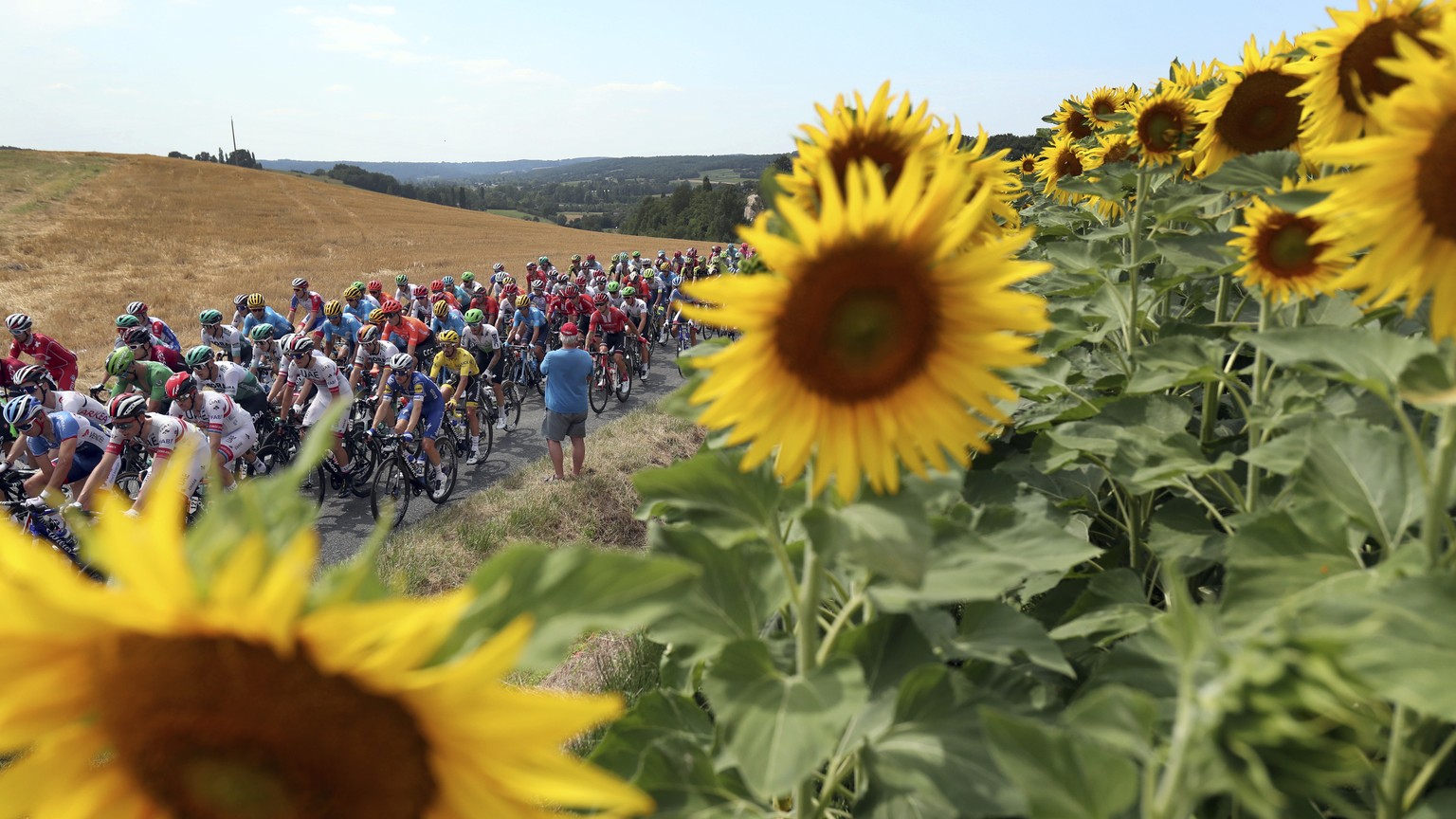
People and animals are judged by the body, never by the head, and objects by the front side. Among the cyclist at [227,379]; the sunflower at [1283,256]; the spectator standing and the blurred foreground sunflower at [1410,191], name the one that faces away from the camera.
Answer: the spectator standing

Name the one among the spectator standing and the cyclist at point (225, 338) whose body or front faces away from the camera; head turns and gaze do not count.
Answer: the spectator standing

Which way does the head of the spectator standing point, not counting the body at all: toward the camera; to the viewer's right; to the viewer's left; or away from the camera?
away from the camera

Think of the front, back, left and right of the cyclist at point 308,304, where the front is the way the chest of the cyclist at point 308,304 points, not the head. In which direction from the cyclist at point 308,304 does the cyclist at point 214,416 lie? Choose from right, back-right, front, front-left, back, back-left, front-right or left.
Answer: front-left

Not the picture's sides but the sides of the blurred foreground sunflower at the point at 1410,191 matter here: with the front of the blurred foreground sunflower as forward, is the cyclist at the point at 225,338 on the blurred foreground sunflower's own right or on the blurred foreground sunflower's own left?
on the blurred foreground sunflower's own right

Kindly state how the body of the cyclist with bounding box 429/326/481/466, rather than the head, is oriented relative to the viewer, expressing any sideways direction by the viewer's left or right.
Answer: facing the viewer and to the left of the viewer

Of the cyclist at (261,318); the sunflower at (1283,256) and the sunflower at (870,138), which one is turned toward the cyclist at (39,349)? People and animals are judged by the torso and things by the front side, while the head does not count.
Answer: the cyclist at (261,318)

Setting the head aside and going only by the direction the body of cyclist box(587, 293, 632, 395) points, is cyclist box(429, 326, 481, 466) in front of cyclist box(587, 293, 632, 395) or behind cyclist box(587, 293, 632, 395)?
in front

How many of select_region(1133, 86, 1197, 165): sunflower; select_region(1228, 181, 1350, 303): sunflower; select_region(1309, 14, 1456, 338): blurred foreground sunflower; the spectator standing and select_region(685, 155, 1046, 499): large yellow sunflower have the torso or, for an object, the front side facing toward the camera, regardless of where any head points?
4

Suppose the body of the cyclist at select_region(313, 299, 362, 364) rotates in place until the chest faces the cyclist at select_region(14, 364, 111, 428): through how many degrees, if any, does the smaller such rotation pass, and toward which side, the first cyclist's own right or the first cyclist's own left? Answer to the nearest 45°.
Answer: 0° — they already face them

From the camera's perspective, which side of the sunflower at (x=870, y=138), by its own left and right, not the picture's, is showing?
front

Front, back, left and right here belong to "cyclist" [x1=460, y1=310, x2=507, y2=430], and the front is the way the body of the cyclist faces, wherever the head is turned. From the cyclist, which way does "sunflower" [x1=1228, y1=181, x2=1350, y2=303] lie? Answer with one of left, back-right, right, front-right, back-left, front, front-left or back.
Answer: front-left

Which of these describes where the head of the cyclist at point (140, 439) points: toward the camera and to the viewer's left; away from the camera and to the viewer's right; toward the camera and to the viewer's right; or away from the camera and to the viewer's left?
toward the camera and to the viewer's left

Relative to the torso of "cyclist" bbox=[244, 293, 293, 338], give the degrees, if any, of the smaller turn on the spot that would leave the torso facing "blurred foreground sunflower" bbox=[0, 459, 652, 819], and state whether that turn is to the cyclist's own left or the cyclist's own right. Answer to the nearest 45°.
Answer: approximately 45° to the cyclist's own left

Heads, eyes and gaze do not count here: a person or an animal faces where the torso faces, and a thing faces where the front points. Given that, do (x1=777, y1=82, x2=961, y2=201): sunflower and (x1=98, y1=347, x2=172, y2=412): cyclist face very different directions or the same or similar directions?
same or similar directions

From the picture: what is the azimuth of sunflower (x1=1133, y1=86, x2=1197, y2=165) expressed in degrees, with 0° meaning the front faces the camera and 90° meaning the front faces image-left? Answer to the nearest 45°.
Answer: approximately 0°

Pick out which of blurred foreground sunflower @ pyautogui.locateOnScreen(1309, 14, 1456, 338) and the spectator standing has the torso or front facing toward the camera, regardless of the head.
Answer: the blurred foreground sunflower

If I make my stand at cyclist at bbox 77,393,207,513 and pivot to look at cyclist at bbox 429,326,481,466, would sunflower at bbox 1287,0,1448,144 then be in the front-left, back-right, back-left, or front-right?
back-right

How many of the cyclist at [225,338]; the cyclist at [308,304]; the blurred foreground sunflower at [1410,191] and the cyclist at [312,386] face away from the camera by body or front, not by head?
0
